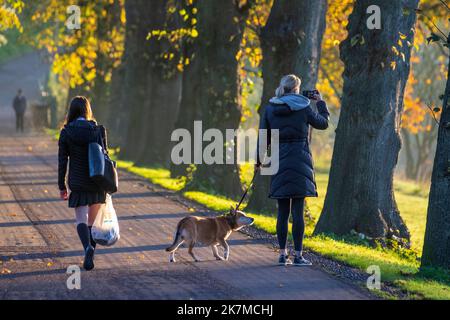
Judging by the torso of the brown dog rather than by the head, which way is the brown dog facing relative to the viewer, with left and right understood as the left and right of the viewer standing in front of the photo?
facing to the right of the viewer

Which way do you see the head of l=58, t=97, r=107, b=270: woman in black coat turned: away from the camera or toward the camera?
away from the camera

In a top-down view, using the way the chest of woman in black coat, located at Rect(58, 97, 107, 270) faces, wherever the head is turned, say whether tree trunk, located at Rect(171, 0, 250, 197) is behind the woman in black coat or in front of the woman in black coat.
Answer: in front

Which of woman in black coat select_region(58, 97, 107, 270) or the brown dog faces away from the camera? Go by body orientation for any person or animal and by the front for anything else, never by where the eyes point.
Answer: the woman in black coat

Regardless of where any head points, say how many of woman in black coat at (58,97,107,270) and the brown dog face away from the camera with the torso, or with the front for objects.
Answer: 1

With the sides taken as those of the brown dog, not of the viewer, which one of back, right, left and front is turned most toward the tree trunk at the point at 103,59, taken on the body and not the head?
left

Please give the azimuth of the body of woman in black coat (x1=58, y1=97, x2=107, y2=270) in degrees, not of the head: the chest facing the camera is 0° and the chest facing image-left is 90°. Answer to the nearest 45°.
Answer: approximately 180°

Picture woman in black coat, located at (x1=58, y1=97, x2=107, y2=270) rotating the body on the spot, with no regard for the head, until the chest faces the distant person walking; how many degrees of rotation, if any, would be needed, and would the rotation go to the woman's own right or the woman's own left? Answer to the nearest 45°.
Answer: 0° — they already face them

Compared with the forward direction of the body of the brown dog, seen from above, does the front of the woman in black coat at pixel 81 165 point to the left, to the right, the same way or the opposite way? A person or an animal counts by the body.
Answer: to the left

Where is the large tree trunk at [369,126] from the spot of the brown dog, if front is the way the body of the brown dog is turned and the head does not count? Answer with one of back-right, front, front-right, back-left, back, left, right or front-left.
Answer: front-left
